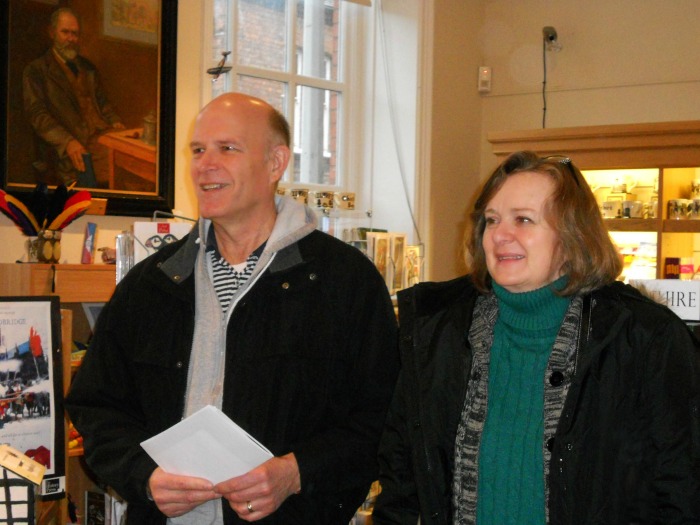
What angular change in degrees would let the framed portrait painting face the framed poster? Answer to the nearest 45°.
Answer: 0° — it already faces it

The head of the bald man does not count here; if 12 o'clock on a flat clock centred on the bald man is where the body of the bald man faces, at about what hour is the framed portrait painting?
The framed portrait painting is roughly at 4 o'clock from the bald man.

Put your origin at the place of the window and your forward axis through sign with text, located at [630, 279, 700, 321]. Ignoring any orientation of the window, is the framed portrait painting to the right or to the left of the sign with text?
right

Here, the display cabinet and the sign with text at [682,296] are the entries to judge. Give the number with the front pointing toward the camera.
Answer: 2

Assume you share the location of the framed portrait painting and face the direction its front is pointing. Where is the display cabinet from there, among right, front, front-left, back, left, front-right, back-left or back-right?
left

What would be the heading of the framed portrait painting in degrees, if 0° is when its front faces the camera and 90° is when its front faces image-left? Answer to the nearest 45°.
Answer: approximately 0°

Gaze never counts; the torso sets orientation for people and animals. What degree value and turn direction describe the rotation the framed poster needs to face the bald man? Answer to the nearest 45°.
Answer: approximately 45° to its left

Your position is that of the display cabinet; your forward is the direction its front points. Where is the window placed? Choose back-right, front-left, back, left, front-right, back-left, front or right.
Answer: right

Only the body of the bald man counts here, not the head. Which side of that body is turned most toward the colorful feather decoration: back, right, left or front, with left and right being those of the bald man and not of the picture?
right
